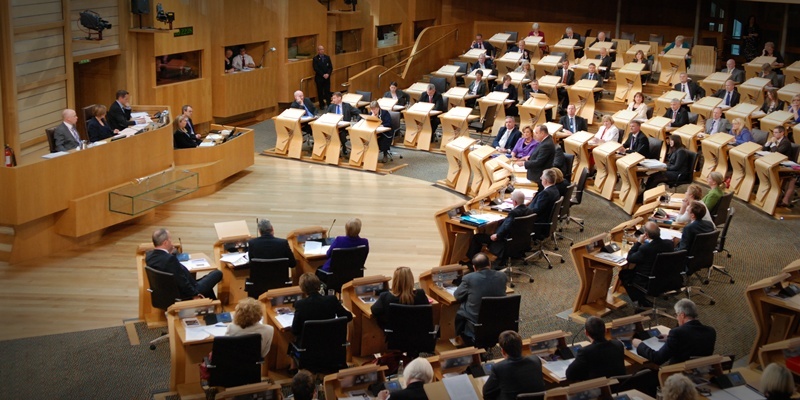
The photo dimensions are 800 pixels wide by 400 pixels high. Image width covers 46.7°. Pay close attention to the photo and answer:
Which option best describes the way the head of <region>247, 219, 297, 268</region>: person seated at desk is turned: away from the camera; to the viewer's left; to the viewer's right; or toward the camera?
away from the camera

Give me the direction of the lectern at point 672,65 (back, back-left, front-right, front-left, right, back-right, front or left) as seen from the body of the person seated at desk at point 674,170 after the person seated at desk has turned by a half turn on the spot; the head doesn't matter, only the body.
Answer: left

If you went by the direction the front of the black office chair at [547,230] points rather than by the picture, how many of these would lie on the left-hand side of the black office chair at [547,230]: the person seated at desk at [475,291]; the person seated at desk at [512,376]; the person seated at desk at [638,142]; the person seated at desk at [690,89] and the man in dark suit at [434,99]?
2

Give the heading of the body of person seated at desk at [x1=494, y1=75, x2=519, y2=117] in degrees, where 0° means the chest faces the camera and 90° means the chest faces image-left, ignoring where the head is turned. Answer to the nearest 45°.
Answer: approximately 45°

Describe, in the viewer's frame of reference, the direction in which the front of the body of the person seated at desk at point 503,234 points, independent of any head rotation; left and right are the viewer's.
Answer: facing to the left of the viewer

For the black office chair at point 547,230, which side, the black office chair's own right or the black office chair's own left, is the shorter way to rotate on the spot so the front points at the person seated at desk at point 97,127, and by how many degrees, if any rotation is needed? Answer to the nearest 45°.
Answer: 0° — it already faces them

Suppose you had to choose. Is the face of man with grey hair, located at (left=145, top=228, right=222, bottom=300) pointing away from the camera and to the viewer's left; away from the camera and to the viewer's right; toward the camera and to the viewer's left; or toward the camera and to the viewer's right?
away from the camera and to the viewer's right

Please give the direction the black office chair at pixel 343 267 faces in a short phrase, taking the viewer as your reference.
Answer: facing away from the viewer and to the left of the viewer

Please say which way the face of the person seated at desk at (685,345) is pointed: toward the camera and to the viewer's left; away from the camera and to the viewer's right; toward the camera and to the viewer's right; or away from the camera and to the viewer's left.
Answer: away from the camera and to the viewer's left

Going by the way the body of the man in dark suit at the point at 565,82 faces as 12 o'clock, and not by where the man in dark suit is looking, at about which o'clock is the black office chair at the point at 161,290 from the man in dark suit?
The black office chair is roughly at 11 o'clock from the man in dark suit.

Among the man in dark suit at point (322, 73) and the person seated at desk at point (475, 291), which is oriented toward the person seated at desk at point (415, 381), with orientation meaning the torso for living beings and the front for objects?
the man in dark suit
